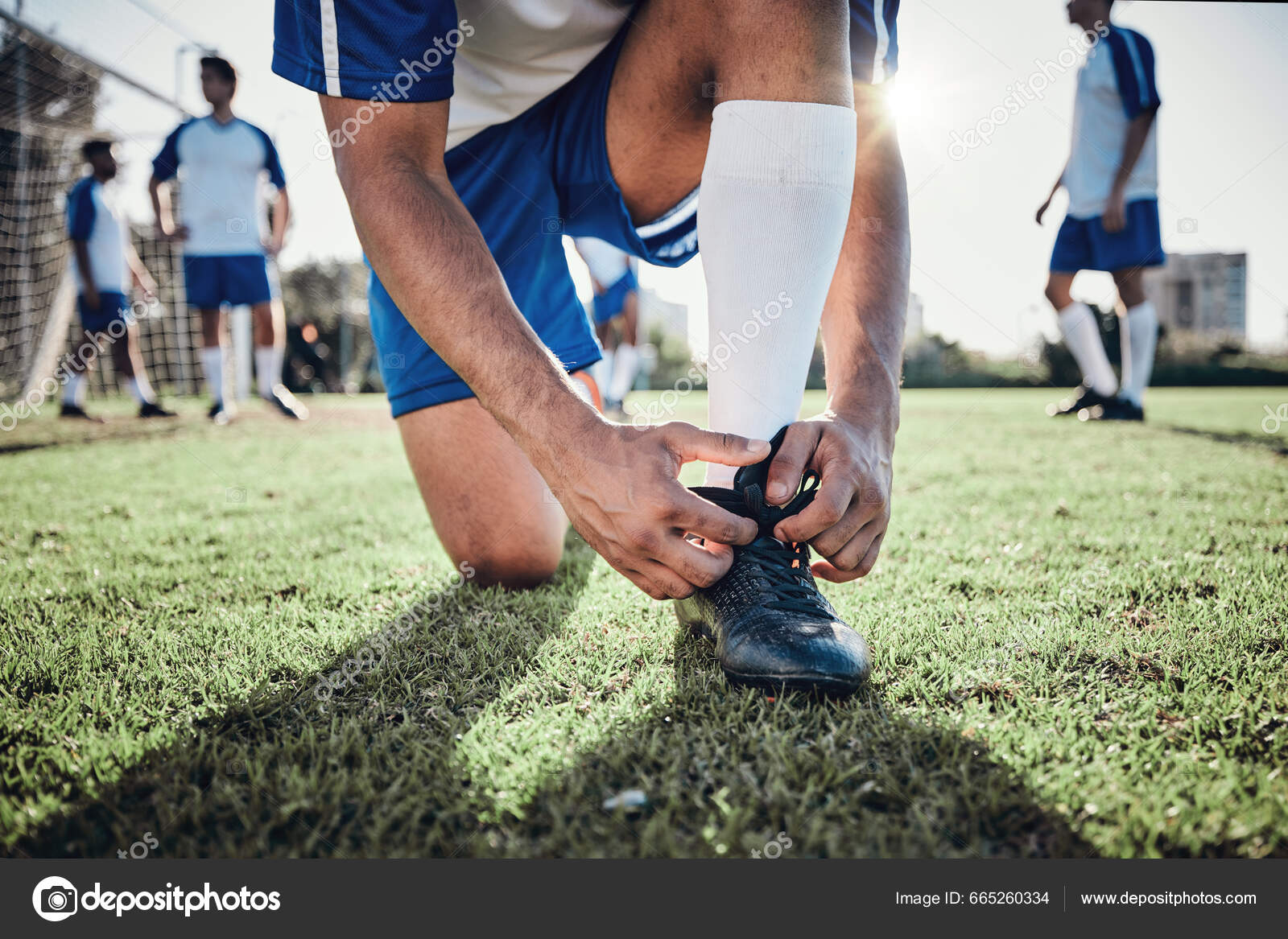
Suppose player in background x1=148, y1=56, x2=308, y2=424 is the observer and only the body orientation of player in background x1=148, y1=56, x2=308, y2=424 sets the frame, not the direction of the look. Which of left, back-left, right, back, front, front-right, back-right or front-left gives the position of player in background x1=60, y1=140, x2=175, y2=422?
back-right

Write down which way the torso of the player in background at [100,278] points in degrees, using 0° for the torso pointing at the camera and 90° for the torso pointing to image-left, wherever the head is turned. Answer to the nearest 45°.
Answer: approximately 270°

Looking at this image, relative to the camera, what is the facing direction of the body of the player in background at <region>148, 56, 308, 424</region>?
toward the camera

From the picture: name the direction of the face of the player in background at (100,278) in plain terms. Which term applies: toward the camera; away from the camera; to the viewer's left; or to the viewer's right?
to the viewer's right

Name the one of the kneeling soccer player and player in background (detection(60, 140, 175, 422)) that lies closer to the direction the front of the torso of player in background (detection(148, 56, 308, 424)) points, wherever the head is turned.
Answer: the kneeling soccer player

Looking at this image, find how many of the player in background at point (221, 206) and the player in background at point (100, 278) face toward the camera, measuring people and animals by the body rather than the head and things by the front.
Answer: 1

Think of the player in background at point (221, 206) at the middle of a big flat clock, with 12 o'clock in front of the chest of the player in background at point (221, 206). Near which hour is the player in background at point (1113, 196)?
the player in background at point (1113, 196) is roughly at 10 o'clock from the player in background at point (221, 206).
